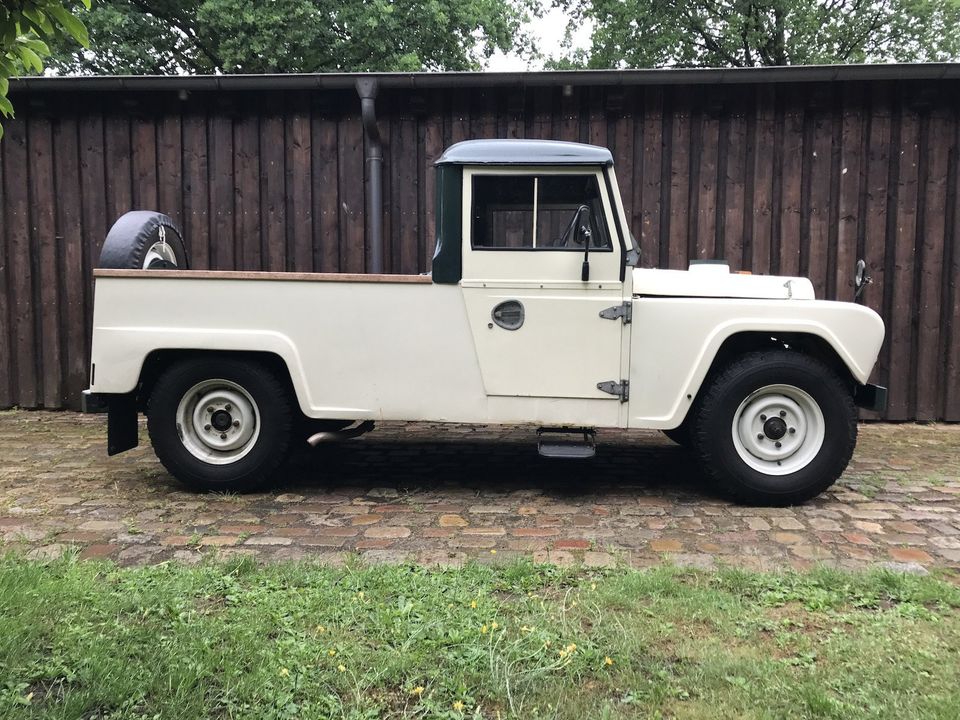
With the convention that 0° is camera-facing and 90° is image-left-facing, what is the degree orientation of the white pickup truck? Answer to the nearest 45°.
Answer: approximately 270°
